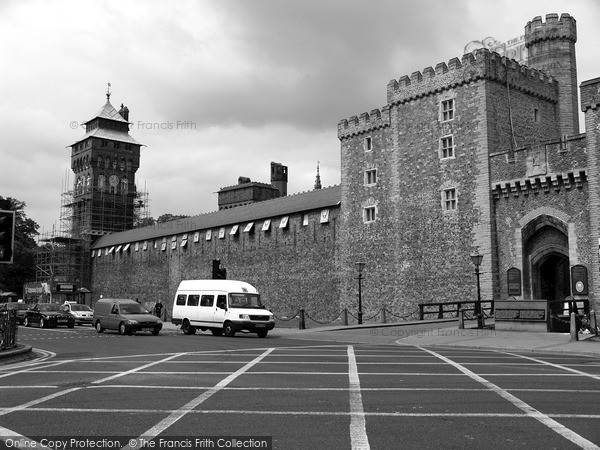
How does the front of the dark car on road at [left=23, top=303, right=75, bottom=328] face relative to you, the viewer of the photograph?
facing the viewer and to the right of the viewer

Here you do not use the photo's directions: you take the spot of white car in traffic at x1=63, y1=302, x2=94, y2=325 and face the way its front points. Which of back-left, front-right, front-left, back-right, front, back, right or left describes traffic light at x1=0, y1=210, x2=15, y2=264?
front-right

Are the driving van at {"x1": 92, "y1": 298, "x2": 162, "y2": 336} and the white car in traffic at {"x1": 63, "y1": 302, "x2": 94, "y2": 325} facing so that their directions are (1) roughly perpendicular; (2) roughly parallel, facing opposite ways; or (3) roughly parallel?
roughly parallel

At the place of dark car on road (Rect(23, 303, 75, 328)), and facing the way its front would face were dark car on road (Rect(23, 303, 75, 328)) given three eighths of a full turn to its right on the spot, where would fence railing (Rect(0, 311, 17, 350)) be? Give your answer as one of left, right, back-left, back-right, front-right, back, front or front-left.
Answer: left

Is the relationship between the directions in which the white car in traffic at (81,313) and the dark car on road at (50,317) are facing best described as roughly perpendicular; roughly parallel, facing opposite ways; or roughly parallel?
roughly parallel

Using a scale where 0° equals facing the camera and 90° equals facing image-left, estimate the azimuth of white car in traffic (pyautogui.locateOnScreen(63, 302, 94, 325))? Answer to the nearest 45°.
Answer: approximately 315°

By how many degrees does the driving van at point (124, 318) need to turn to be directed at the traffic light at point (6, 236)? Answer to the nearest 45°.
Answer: approximately 45° to its right

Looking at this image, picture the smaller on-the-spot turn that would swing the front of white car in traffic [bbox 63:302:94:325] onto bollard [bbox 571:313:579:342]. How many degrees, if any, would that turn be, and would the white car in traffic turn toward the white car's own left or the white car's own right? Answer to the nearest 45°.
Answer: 0° — it already faces it

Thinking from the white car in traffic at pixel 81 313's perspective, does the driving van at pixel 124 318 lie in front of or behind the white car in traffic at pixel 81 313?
in front

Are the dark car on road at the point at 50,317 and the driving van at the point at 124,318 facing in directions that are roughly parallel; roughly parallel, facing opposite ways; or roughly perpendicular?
roughly parallel

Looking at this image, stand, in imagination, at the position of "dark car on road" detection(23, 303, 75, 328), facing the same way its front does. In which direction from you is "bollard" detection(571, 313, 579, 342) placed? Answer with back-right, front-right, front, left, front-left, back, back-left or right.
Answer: front

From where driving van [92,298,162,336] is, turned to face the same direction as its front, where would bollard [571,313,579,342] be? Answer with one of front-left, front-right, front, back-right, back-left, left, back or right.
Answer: front

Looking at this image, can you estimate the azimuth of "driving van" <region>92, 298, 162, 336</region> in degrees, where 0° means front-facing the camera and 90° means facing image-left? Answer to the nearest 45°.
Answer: approximately 315°

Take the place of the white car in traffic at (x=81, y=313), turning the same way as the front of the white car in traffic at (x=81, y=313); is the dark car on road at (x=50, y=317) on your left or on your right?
on your right
